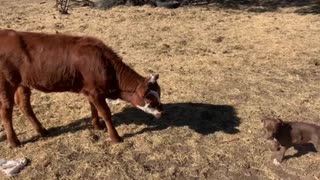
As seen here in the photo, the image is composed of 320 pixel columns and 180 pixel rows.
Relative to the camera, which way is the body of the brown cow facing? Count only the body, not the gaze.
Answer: to the viewer's right

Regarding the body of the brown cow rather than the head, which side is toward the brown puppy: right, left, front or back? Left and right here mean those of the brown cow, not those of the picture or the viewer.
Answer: front
